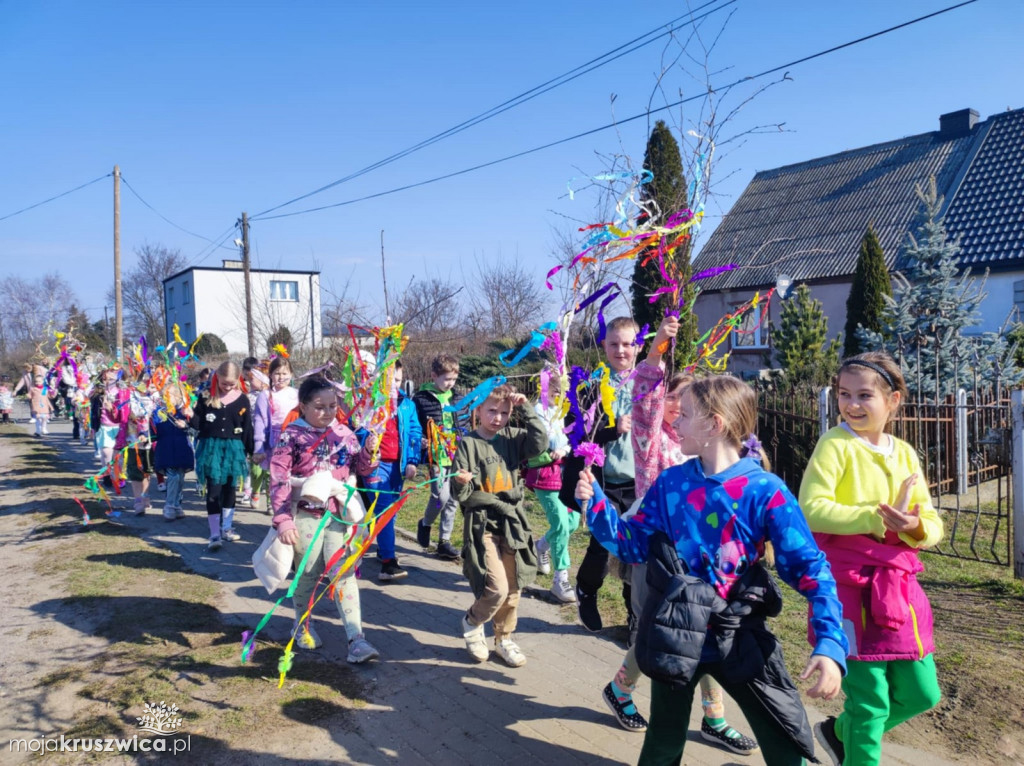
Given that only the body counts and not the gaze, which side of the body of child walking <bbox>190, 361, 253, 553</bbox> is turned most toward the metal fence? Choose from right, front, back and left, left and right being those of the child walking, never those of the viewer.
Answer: left

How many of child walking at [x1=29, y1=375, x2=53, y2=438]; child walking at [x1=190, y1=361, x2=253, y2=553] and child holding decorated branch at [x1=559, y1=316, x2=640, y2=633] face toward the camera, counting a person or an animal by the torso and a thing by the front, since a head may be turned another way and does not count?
3

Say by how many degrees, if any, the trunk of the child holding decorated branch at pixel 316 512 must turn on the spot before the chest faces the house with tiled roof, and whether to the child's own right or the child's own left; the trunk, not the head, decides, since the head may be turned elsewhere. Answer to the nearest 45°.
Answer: approximately 90° to the child's own left

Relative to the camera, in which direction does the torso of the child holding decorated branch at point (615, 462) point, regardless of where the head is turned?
toward the camera

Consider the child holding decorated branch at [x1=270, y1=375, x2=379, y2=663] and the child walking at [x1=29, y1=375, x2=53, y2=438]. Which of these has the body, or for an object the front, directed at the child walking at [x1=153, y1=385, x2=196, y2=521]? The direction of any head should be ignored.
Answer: the child walking at [x1=29, y1=375, x2=53, y2=438]

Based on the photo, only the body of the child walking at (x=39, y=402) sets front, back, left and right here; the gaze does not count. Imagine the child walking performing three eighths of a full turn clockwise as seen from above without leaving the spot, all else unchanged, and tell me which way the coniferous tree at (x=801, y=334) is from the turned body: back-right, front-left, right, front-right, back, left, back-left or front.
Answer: back

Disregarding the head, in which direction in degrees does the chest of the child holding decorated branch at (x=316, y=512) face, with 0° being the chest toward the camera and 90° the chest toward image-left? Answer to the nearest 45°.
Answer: approximately 315°

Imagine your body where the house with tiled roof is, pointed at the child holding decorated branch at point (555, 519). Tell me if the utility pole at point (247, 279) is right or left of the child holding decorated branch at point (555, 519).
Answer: right

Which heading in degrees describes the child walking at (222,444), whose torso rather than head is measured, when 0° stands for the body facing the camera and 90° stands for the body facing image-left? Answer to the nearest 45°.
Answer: approximately 0°

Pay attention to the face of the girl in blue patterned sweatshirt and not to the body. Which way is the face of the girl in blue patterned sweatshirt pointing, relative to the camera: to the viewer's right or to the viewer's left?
to the viewer's left

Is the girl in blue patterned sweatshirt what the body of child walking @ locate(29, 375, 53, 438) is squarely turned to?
yes

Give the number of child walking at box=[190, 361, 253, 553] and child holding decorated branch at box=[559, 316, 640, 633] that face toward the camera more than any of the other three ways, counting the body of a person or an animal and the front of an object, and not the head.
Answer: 2
